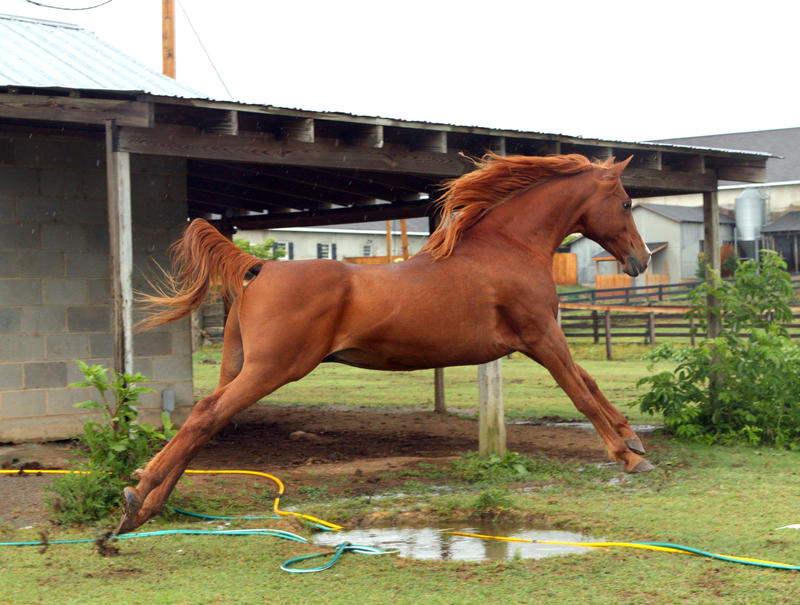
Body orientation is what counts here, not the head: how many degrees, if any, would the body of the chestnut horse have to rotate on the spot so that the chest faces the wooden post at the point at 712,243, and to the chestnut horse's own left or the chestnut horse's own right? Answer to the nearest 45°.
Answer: approximately 45° to the chestnut horse's own left

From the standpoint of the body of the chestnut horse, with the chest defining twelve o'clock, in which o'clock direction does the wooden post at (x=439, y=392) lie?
The wooden post is roughly at 9 o'clock from the chestnut horse.

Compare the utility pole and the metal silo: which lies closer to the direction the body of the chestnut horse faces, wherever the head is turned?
the metal silo

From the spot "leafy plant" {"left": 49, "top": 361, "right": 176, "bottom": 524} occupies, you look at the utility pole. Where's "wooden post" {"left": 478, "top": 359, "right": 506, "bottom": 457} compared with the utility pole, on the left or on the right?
right

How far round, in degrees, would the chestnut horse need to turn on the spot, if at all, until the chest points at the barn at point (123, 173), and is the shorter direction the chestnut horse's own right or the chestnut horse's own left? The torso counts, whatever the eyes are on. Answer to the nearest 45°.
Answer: approximately 135° to the chestnut horse's own left

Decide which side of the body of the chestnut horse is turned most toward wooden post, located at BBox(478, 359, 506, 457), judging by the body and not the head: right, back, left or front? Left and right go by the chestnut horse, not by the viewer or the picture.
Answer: left

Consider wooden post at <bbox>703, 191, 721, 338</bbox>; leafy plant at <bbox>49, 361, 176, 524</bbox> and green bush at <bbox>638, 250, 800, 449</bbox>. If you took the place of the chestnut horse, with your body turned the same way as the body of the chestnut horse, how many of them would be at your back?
1

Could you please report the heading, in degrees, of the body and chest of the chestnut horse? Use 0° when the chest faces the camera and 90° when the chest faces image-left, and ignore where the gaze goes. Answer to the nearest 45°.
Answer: approximately 270°

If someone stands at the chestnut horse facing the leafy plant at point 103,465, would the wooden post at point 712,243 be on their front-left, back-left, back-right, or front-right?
back-right

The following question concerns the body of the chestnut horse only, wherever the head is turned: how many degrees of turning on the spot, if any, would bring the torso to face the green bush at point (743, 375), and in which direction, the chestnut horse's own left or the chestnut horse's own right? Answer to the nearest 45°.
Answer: approximately 45° to the chestnut horse's own left

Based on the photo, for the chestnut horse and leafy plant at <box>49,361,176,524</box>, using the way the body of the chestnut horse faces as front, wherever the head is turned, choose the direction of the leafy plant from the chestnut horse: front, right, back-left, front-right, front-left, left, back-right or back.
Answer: back

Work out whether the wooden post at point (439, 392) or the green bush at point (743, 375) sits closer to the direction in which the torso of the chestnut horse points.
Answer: the green bush
